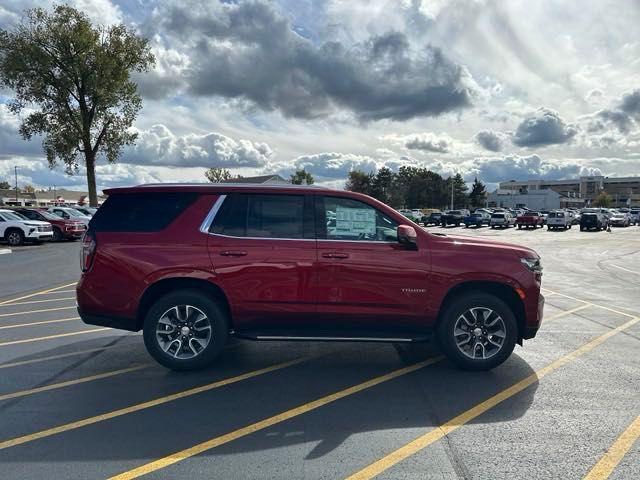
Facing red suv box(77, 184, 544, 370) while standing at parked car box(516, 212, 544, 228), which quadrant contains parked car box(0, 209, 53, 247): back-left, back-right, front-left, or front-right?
front-right

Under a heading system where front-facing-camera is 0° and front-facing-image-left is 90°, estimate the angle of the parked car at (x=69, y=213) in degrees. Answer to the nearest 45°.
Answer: approximately 315°

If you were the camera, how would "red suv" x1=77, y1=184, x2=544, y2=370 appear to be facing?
facing to the right of the viewer

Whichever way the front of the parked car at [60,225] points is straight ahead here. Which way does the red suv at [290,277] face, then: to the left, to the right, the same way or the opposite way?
the same way

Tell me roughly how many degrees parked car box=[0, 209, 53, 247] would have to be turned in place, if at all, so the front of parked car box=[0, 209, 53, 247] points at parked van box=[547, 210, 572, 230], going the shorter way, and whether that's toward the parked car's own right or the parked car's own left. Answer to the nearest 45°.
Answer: approximately 45° to the parked car's own left

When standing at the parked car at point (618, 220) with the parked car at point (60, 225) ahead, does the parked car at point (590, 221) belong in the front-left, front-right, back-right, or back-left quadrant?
front-left

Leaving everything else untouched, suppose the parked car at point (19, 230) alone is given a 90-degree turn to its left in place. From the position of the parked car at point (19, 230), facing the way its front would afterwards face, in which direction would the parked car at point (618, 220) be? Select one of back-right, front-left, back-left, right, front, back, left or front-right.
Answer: front-right

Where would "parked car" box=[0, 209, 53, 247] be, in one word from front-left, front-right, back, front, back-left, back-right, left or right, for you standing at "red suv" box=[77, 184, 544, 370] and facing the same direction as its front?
back-left

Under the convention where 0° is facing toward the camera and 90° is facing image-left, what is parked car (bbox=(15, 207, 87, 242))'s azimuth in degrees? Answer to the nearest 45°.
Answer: approximately 315°

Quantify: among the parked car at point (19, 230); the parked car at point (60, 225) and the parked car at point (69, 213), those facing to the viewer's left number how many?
0

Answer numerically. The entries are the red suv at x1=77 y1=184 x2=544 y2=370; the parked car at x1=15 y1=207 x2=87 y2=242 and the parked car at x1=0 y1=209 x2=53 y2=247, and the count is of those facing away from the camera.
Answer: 0

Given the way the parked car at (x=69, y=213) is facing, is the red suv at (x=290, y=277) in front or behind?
in front

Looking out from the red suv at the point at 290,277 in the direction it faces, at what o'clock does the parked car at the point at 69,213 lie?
The parked car is roughly at 8 o'clock from the red suv.

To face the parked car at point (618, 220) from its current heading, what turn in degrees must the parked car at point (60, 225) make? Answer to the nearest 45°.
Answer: approximately 45° to its left

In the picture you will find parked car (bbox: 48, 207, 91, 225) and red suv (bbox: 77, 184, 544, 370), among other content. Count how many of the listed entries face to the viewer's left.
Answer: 0

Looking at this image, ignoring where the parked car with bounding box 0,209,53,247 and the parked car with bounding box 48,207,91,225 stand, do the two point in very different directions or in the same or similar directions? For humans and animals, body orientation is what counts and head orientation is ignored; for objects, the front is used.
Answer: same or similar directions

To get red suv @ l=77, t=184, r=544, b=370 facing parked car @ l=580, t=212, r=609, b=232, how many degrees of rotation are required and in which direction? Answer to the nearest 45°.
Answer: approximately 45° to its left

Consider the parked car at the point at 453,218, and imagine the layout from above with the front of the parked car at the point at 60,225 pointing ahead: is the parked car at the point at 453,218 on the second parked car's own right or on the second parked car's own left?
on the second parked car's own left

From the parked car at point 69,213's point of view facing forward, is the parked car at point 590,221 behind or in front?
in front
